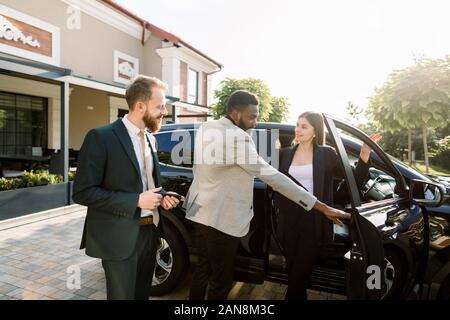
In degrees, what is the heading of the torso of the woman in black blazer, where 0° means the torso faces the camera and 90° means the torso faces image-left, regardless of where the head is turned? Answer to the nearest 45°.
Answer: approximately 45°

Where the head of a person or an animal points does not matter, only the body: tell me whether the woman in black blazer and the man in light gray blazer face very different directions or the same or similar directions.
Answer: very different directions

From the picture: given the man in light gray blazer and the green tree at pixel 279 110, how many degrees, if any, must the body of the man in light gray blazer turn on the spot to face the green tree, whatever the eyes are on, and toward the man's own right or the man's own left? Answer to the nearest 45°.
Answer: approximately 45° to the man's own left

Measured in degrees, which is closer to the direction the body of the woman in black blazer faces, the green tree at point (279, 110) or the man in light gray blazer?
the man in light gray blazer

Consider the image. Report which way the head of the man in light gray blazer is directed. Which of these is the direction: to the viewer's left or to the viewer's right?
to the viewer's right

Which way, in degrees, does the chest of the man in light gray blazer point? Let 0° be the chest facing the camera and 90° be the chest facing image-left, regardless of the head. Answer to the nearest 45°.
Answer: approximately 225°

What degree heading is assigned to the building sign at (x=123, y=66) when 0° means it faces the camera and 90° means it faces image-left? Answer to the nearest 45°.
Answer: approximately 315°

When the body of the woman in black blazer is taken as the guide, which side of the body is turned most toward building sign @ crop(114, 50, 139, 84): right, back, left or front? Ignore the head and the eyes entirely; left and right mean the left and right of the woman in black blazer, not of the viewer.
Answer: right

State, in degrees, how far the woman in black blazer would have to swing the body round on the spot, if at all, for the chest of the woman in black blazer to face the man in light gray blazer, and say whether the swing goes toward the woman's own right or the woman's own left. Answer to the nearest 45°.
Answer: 0° — they already face them
